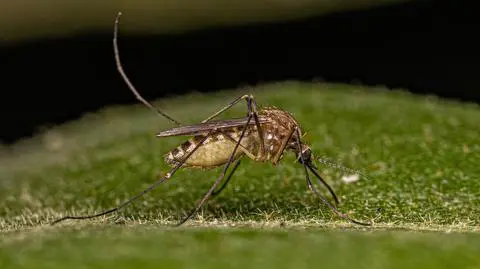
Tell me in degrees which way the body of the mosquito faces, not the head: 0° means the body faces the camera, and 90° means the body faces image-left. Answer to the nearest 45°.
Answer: approximately 270°
